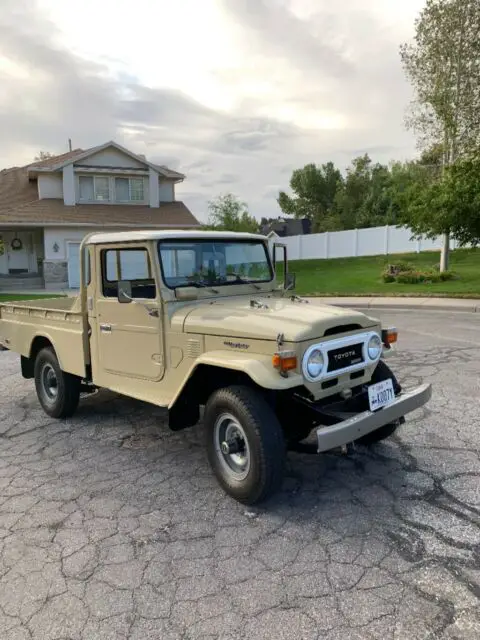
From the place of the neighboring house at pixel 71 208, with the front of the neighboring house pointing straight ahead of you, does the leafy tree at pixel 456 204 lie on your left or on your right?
on your left

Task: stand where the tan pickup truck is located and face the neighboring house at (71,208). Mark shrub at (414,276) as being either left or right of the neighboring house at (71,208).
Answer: right

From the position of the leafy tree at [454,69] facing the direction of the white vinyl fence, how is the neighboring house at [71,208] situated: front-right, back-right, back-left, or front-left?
front-left

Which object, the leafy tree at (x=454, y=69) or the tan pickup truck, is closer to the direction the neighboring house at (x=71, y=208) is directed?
the tan pickup truck

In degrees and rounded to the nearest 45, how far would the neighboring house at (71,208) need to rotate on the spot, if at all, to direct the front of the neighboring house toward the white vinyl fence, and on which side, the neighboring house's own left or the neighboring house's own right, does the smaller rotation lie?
approximately 90° to the neighboring house's own left

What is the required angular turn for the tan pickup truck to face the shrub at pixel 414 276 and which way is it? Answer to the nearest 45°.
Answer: approximately 90° to its left

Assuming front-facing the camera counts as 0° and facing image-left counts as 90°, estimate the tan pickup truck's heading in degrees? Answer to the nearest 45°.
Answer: approximately 315°

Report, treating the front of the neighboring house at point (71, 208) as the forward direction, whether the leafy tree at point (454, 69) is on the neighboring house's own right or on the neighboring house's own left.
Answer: on the neighboring house's own left

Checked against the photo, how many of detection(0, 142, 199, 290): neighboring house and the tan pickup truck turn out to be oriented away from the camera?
0

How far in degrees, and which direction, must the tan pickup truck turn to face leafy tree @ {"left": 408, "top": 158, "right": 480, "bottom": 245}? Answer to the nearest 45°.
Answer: approximately 90° to its left

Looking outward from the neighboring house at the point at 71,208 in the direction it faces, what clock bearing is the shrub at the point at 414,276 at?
The shrub is roughly at 10 o'clock from the neighboring house.

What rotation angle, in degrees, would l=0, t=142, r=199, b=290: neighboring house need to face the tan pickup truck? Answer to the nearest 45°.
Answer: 0° — it already faces it

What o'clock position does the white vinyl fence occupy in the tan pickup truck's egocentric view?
The white vinyl fence is roughly at 8 o'clock from the tan pickup truck.

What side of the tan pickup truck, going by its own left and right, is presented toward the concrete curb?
left

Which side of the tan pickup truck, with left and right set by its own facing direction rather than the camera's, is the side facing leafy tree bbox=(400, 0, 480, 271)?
left

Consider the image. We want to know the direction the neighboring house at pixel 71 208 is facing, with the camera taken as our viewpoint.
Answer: facing the viewer
